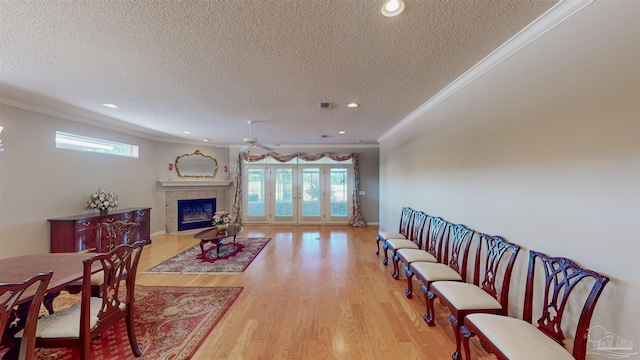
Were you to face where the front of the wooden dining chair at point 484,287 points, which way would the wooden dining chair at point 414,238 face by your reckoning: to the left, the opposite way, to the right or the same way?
the same way

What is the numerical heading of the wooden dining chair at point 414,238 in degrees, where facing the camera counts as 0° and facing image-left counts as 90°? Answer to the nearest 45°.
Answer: approximately 45°

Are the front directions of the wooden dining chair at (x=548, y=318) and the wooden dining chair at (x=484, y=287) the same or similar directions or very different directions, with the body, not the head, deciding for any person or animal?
same or similar directions

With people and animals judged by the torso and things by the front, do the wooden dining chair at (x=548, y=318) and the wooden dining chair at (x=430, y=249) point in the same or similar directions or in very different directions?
same or similar directions

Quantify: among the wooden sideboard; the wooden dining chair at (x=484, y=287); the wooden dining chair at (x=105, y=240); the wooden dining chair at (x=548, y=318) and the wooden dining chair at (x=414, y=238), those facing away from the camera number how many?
0

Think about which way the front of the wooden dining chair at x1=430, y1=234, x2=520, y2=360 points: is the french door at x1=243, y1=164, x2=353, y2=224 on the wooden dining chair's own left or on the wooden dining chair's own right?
on the wooden dining chair's own right

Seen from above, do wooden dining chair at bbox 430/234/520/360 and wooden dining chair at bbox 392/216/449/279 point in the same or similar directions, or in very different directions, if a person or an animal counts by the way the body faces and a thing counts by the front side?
same or similar directions

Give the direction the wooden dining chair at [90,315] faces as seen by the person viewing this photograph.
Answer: facing away from the viewer and to the left of the viewer

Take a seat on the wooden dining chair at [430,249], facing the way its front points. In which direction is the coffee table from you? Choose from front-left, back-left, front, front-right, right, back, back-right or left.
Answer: front-right

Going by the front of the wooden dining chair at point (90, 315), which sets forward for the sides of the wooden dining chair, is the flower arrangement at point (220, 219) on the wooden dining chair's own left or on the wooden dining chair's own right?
on the wooden dining chair's own right

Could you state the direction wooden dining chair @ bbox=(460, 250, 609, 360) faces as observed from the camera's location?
facing the viewer and to the left of the viewer

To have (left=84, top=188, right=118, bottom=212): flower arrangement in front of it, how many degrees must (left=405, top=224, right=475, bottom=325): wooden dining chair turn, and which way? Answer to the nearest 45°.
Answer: approximately 45° to its right

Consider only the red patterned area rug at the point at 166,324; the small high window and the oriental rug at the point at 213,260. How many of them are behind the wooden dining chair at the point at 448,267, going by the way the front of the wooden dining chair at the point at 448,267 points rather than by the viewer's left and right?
0
